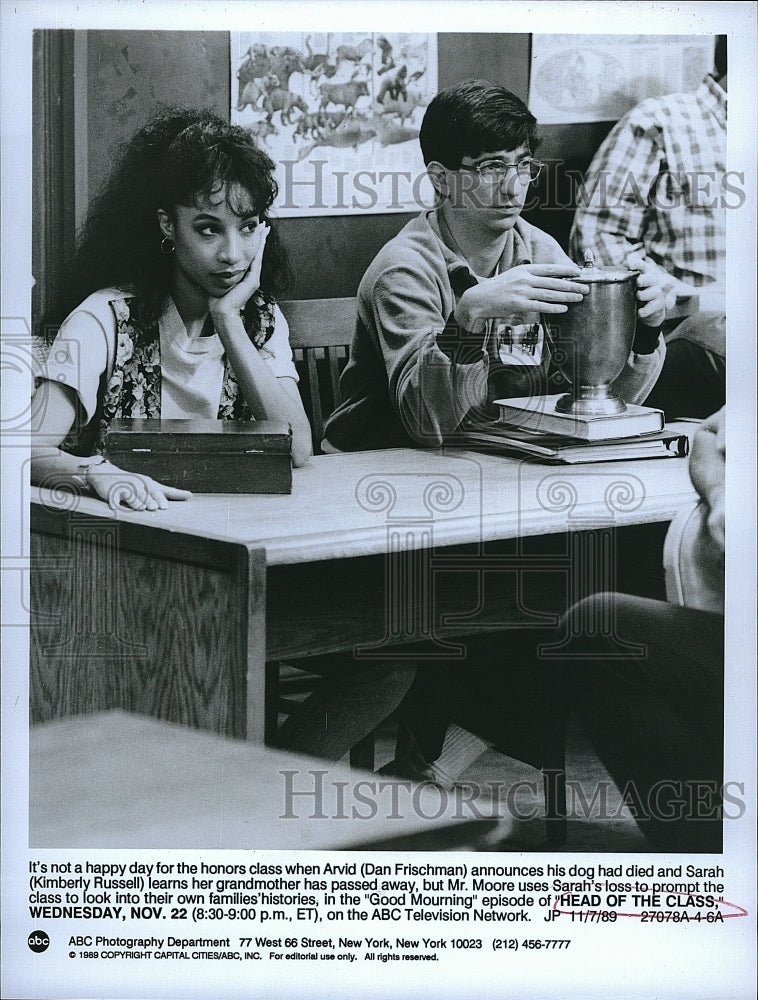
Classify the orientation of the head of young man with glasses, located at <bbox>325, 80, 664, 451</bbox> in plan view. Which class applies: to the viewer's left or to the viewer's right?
to the viewer's right

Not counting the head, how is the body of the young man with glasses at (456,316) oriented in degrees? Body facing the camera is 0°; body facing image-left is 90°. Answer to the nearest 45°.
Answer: approximately 315°

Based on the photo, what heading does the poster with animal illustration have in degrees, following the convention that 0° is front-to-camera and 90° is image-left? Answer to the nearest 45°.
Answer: approximately 0°
